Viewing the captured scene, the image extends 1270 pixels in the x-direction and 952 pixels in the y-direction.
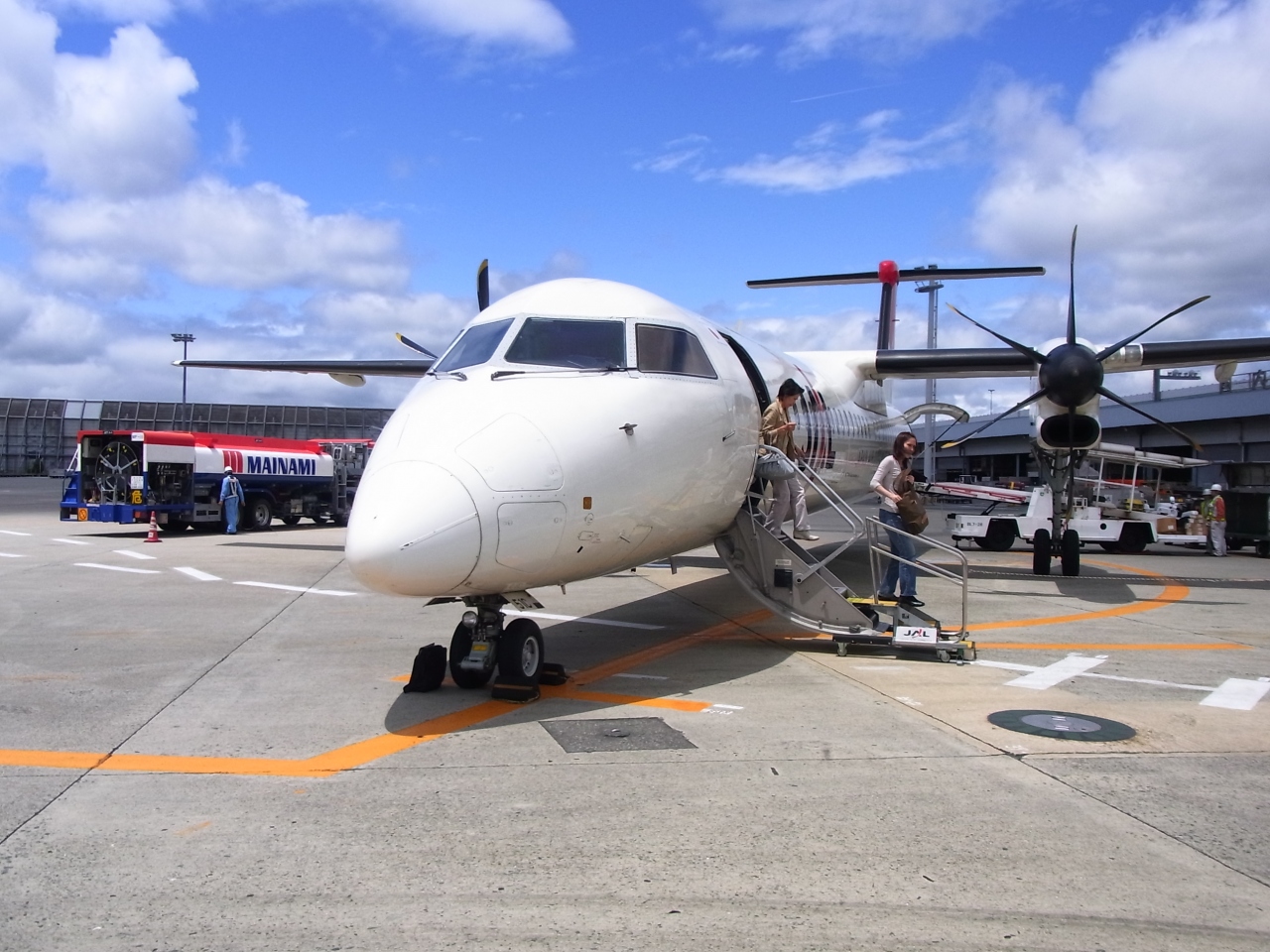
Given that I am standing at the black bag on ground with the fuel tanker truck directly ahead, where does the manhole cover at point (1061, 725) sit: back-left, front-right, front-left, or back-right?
back-right

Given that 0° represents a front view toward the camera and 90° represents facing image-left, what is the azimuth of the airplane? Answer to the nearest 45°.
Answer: approximately 45°

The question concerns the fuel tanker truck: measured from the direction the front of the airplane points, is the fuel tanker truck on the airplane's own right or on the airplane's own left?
on the airplane's own right

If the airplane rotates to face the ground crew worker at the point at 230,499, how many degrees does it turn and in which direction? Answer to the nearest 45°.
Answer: approximately 90° to its right

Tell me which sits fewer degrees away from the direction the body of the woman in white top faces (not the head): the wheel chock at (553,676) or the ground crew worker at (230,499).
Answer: the wheel chock

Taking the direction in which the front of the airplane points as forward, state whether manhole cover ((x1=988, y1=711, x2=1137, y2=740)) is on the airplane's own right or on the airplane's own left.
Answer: on the airplane's own left

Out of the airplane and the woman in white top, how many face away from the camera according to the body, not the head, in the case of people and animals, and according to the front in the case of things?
0
